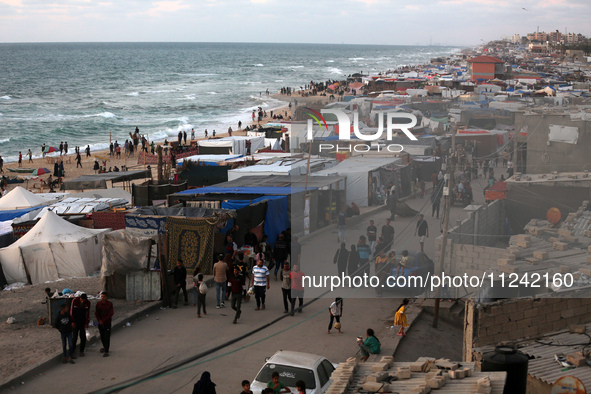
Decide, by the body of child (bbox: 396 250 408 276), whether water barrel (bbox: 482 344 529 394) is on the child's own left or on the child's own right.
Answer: on the child's own left

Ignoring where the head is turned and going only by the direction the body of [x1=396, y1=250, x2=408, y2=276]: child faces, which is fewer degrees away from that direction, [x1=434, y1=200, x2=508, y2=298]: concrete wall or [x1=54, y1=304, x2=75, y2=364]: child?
the child

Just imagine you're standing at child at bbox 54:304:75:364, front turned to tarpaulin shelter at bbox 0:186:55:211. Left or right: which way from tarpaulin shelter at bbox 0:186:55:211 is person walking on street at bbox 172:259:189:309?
right

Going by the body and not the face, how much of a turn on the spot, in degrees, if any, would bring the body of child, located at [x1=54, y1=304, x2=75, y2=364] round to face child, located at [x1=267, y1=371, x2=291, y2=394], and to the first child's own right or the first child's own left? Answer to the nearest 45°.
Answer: approximately 45° to the first child's own left

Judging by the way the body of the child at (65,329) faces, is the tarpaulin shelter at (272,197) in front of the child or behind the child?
behind

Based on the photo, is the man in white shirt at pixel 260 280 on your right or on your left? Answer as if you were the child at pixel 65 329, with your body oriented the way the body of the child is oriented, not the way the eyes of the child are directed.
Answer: on your left

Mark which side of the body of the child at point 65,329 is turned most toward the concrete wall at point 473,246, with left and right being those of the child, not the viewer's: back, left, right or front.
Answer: left

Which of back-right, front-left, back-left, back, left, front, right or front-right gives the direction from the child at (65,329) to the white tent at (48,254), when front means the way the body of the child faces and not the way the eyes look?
back

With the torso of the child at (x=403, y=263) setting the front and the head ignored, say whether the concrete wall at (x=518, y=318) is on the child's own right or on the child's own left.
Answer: on the child's own left
